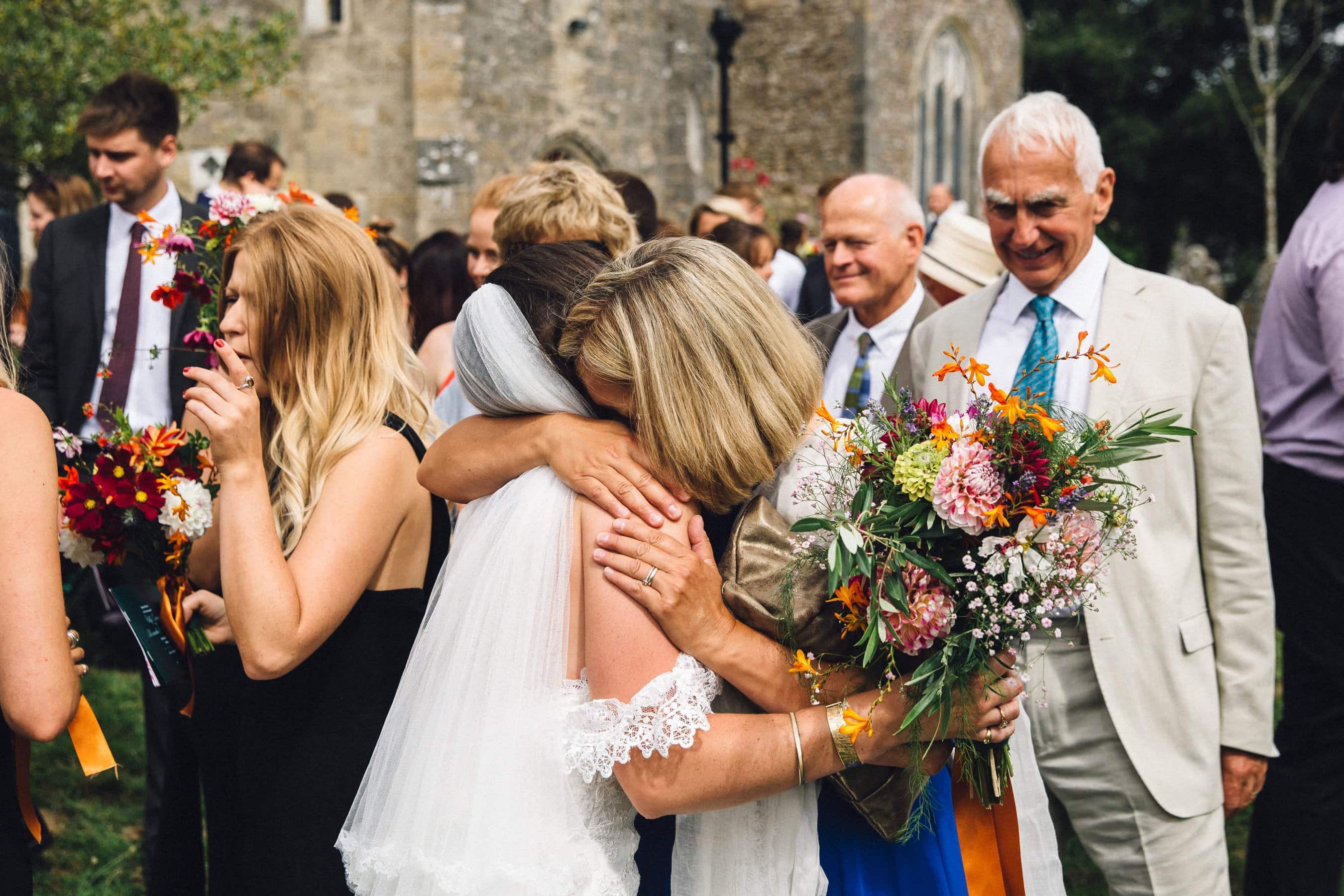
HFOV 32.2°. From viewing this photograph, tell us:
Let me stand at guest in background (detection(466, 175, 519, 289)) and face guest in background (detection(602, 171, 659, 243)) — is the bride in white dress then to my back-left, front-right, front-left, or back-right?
front-right

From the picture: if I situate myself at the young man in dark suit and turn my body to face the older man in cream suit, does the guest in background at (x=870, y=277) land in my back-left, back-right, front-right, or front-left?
front-left

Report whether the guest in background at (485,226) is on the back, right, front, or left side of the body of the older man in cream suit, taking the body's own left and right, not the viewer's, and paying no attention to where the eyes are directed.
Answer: right

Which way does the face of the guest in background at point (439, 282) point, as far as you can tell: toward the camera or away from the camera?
away from the camera

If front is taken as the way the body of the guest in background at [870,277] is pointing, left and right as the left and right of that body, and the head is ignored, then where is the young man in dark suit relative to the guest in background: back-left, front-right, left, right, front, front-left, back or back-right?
front-right

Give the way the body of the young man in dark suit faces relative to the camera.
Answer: toward the camera

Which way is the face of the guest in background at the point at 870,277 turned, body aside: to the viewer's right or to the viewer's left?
to the viewer's left
